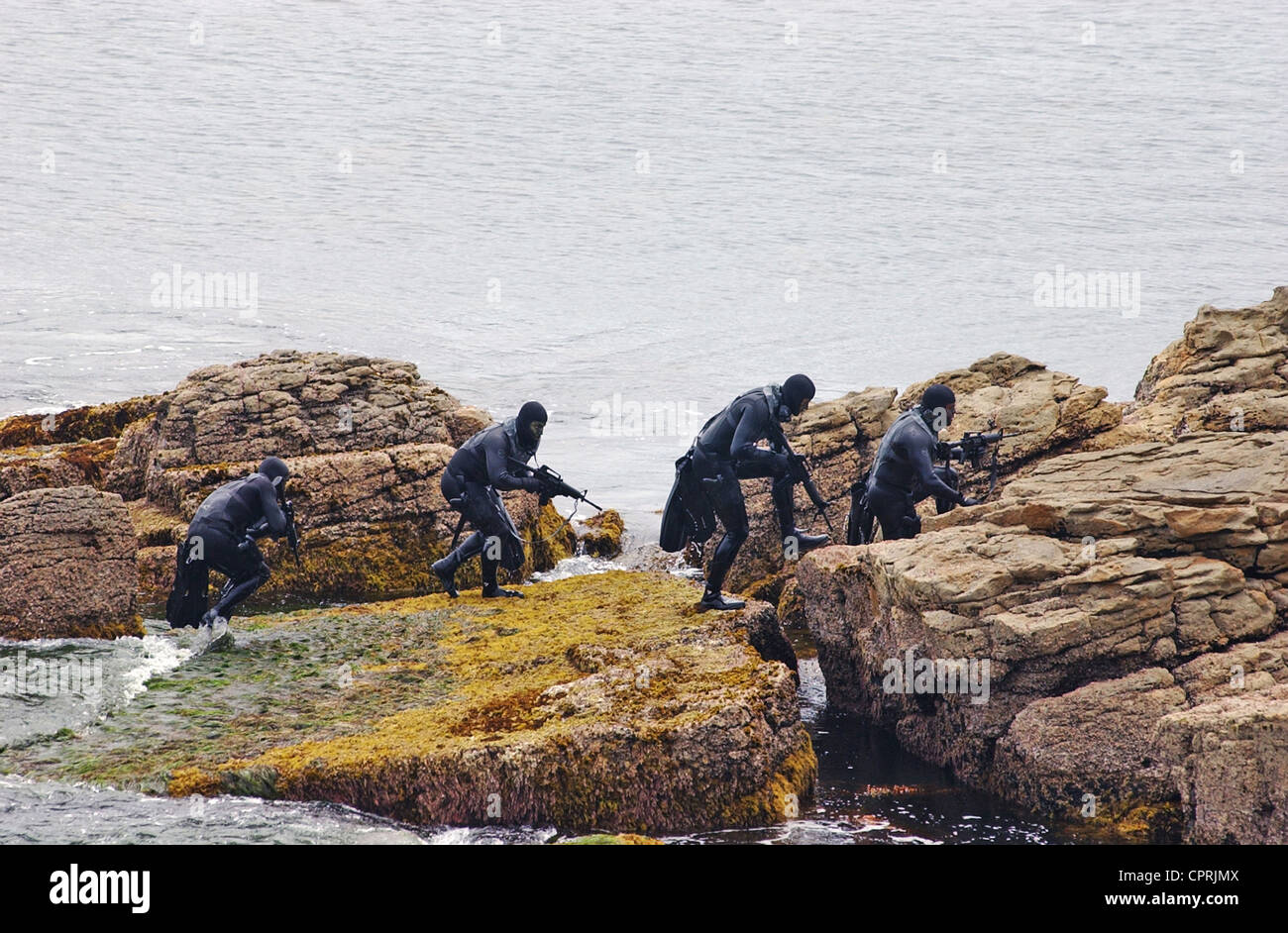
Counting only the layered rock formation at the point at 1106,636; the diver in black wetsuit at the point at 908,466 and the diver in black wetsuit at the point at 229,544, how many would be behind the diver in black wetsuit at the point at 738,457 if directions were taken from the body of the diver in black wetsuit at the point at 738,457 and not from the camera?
1

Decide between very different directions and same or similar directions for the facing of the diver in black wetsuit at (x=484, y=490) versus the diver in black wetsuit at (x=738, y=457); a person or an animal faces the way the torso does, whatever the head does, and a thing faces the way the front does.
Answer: same or similar directions

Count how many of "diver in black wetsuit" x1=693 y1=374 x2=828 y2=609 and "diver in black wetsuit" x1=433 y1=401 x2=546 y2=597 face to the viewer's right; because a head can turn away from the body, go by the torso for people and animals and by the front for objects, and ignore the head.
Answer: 2

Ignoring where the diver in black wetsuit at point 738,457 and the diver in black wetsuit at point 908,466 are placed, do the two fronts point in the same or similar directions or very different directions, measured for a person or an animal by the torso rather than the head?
same or similar directions

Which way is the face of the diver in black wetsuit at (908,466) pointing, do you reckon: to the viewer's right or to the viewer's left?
to the viewer's right

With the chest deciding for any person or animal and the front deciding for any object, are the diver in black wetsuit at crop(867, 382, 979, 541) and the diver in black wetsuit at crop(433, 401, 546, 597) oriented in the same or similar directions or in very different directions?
same or similar directions

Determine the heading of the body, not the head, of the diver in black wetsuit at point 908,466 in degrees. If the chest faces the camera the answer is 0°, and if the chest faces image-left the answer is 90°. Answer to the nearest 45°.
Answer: approximately 270°

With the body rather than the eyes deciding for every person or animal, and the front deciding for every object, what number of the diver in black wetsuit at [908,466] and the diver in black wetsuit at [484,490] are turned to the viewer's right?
2

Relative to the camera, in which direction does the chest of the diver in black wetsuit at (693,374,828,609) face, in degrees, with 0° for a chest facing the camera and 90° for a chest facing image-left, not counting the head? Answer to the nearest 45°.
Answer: approximately 270°

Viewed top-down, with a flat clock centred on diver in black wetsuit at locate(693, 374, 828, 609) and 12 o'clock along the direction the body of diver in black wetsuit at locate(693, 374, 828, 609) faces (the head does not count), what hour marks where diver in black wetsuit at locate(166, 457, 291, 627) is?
diver in black wetsuit at locate(166, 457, 291, 627) is roughly at 6 o'clock from diver in black wetsuit at locate(693, 374, 828, 609).

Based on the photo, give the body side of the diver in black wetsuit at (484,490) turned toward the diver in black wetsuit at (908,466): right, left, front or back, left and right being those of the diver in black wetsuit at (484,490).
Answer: front

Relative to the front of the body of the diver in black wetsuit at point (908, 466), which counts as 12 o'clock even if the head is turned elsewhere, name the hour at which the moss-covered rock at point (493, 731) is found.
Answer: The moss-covered rock is roughly at 4 o'clock from the diver in black wetsuit.

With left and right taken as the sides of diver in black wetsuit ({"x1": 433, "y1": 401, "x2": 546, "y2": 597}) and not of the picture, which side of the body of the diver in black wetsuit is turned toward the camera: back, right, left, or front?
right

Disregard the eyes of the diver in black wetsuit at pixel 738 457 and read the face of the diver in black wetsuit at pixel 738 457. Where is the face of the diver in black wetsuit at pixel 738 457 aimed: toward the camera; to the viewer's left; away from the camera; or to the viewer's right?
to the viewer's right

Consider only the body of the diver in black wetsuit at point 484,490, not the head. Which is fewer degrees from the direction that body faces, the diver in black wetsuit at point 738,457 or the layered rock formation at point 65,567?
the diver in black wetsuit
